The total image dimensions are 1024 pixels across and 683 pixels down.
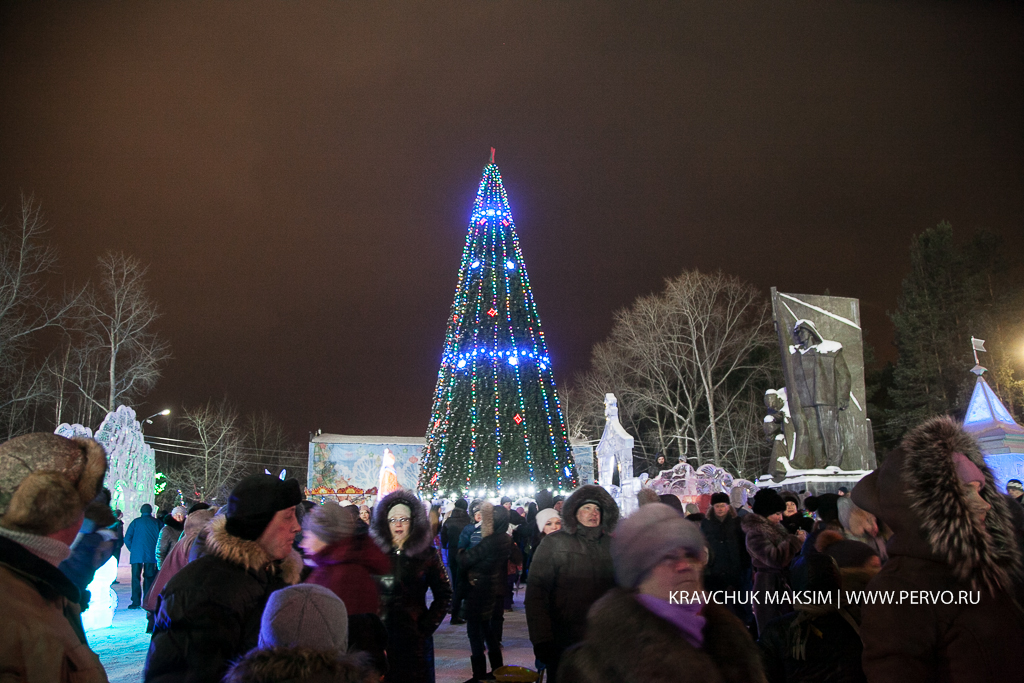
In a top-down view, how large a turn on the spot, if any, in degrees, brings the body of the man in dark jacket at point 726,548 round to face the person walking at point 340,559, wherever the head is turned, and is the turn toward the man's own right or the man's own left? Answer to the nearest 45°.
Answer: approximately 45° to the man's own right

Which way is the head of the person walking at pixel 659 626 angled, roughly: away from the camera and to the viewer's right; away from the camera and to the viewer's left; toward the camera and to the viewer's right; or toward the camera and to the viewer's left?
toward the camera and to the viewer's right

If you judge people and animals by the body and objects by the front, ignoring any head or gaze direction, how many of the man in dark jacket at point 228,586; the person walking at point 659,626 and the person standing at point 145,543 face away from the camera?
1

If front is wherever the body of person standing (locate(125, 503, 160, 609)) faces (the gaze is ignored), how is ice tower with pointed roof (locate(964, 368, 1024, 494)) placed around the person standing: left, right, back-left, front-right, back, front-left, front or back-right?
right

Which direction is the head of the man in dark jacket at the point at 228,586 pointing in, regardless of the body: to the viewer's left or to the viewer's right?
to the viewer's right

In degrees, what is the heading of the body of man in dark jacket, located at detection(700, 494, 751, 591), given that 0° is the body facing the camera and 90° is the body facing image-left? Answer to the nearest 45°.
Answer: approximately 0°

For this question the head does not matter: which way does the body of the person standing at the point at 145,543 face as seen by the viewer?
away from the camera

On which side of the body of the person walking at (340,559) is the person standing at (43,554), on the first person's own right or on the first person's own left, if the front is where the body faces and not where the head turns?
on the first person's own left

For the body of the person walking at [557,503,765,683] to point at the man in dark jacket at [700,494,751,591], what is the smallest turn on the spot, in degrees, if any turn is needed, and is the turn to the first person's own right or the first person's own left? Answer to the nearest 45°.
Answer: approximately 135° to the first person's own left

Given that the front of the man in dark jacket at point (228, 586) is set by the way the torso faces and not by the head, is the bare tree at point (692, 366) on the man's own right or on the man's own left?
on the man's own left
